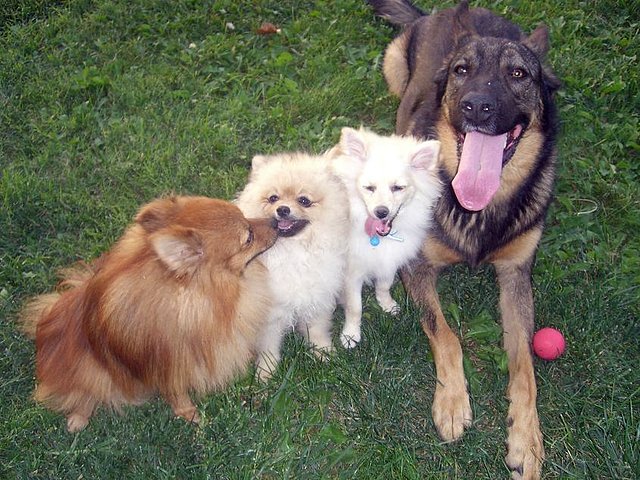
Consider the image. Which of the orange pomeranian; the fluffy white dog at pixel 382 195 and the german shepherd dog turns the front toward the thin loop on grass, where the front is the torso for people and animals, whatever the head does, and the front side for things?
the orange pomeranian

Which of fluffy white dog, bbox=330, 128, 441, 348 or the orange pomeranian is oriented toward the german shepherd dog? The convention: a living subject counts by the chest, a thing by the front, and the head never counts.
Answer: the orange pomeranian

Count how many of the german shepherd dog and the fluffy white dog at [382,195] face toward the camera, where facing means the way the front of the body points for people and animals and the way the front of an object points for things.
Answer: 2

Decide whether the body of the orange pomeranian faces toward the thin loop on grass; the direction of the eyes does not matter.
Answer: yes

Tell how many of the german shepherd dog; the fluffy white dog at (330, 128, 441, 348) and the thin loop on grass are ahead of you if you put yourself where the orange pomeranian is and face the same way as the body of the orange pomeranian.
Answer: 3

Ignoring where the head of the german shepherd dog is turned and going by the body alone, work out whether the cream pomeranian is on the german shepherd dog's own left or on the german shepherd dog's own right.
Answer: on the german shepherd dog's own right

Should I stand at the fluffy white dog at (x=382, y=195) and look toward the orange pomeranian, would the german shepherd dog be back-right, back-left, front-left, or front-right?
back-left

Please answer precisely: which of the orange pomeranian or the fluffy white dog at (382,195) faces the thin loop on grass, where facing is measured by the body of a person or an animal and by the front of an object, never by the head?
the orange pomeranian

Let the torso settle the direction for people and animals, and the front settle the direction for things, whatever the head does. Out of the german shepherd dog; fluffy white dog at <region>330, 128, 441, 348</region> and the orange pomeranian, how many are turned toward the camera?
2

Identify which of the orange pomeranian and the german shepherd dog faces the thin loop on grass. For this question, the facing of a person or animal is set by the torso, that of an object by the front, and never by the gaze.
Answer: the orange pomeranian

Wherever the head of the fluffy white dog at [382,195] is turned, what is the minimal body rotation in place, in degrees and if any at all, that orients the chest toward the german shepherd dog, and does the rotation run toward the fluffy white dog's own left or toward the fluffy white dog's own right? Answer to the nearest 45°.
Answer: approximately 135° to the fluffy white dog's own left

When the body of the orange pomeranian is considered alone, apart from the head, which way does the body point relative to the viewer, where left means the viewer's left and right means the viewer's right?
facing to the right of the viewer
